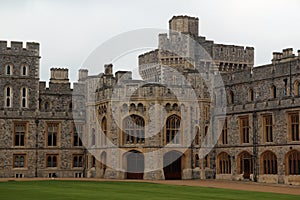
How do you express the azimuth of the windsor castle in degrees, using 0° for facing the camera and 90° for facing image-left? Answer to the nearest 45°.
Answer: approximately 0°
